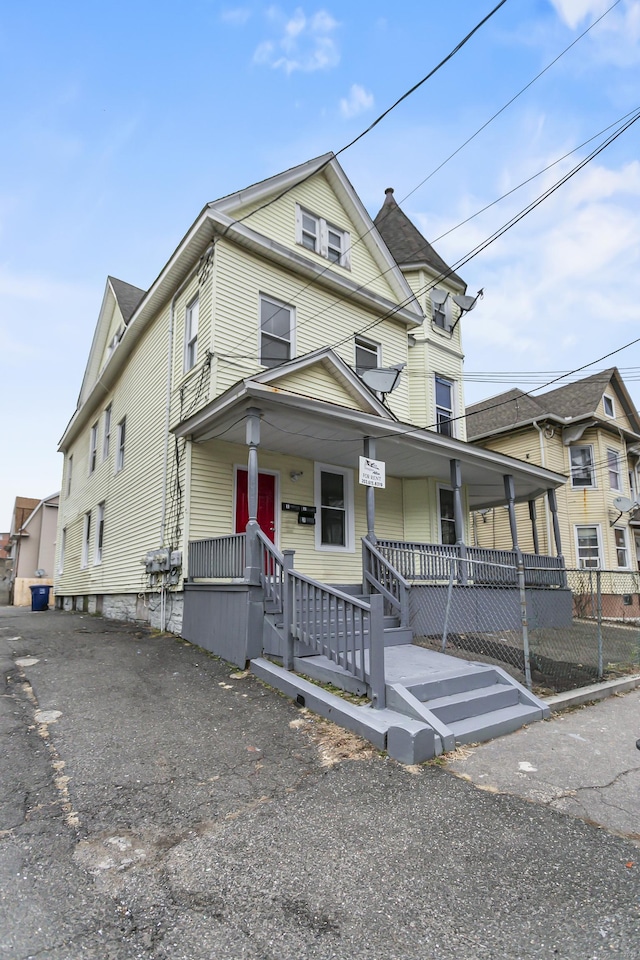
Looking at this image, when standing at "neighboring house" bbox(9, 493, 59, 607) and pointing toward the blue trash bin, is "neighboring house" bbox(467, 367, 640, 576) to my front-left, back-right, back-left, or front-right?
front-left

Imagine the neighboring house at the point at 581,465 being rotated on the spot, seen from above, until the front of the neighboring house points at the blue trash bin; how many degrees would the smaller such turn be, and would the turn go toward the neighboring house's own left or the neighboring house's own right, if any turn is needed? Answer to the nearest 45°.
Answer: approximately 90° to the neighboring house's own right

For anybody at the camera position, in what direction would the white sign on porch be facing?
facing the viewer and to the right of the viewer

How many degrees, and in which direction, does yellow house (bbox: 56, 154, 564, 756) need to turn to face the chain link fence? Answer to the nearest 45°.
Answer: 0° — it already faces it

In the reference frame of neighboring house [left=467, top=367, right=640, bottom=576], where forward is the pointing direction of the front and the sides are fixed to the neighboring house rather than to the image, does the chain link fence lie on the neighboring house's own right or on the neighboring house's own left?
on the neighboring house's own right

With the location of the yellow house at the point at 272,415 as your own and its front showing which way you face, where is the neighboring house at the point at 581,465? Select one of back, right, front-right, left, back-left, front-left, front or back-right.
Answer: left

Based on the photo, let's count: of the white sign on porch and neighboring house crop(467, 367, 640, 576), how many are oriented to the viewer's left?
0

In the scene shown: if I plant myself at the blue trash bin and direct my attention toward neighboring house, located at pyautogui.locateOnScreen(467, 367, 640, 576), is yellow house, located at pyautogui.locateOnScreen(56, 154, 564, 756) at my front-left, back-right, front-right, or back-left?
front-right

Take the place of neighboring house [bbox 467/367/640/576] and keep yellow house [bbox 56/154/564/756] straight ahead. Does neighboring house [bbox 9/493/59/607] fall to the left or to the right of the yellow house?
right

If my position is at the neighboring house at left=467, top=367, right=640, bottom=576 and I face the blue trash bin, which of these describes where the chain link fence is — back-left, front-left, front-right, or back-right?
front-left

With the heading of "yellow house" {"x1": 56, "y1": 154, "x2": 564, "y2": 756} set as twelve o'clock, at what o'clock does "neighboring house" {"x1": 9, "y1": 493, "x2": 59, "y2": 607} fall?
The neighboring house is roughly at 6 o'clock from the yellow house.

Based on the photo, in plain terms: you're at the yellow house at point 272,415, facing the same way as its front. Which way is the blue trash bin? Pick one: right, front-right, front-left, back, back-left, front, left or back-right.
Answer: back

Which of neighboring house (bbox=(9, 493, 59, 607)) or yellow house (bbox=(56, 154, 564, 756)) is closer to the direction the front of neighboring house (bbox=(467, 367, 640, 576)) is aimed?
the yellow house

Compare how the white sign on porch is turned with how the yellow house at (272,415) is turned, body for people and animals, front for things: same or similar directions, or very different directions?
same or similar directions
